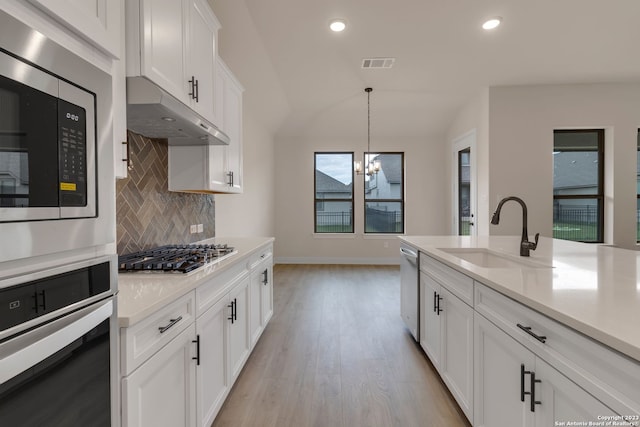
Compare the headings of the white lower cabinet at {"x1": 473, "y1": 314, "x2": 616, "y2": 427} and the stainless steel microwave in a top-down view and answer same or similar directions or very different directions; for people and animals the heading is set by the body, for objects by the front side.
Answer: very different directions

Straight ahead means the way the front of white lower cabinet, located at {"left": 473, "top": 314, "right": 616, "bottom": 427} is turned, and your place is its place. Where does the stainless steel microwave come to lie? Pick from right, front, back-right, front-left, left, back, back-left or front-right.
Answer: front

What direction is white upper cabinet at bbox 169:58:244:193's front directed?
to the viewer's right

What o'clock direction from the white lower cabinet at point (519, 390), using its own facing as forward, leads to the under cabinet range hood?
The under cabinet range hood is roughly at 1 o'clock from the white lower cabinet.

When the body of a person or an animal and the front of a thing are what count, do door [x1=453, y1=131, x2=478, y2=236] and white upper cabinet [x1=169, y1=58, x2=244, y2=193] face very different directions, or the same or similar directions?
very different directions

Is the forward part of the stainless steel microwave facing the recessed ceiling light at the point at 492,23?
no

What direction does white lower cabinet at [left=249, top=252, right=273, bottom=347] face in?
to the viewer's right

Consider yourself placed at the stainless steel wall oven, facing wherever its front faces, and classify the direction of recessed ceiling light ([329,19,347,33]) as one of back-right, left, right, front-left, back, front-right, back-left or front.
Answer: left

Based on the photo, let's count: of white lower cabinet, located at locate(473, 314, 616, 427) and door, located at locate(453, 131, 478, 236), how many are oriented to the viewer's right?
0

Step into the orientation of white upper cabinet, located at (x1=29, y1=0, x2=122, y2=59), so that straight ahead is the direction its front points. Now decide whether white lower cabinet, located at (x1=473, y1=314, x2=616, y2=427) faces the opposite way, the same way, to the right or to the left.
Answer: the opposite way

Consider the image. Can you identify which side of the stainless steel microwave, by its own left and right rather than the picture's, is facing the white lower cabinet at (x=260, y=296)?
left

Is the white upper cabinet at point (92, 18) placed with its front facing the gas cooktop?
no

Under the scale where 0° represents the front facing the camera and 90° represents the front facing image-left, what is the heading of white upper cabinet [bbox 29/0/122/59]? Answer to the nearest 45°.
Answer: approximately 315°

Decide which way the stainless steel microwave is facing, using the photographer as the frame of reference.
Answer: facing the viewer and to the right of the viewer

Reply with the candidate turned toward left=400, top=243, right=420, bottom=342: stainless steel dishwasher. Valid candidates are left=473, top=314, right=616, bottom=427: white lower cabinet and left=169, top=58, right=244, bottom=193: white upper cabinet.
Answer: the white upper cabinet

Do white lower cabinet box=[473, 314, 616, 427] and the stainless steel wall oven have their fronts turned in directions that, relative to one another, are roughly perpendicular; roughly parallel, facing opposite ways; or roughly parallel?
roughly parallel, facing opposite ways

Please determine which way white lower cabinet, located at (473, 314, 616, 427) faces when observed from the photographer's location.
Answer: facing the viewer and to the left of the viewer
